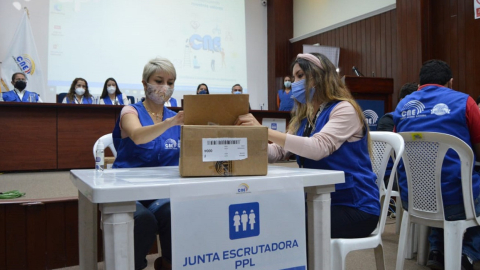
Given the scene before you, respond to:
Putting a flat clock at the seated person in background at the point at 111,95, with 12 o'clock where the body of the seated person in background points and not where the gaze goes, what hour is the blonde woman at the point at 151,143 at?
The blonde woman is roughly at 12 o'clock from the seated person in background.

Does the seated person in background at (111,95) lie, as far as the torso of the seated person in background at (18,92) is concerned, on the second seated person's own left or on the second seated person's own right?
on the second seated person's own left

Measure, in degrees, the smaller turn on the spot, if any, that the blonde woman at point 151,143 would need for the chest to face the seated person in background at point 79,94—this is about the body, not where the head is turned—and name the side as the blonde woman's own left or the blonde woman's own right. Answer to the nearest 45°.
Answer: approximately 135° to the blonde woman's own left

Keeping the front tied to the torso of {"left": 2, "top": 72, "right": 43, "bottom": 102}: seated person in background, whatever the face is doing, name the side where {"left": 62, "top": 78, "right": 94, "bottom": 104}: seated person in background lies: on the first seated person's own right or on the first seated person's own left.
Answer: on the first seated person's own left

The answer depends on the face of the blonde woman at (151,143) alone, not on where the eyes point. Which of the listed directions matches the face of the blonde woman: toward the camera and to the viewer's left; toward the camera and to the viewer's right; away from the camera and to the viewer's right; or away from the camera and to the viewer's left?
toward the camera and to the viewer's right

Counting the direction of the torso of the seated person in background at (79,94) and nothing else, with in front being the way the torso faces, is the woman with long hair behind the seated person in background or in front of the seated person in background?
in front

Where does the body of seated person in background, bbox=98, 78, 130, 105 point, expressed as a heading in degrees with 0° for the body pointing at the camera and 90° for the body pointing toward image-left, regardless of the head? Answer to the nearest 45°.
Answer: approximately 0°

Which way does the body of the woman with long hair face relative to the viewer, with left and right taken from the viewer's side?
facing to the left of the viewer

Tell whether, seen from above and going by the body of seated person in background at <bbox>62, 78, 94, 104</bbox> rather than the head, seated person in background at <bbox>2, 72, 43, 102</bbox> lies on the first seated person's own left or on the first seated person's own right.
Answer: on the first seated person's own right

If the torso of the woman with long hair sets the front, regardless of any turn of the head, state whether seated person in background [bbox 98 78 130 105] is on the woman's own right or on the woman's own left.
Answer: on the woman's own right

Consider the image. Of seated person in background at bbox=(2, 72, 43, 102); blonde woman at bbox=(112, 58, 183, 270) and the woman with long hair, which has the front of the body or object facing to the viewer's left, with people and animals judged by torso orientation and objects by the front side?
the woman with long hair

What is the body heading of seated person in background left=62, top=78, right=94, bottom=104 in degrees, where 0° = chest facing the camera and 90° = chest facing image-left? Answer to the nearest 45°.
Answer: approximately 0°

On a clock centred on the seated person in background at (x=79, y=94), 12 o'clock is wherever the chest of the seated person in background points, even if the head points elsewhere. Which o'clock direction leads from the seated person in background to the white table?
The white table is roughly at 12 o'clock from the seated person in background.
